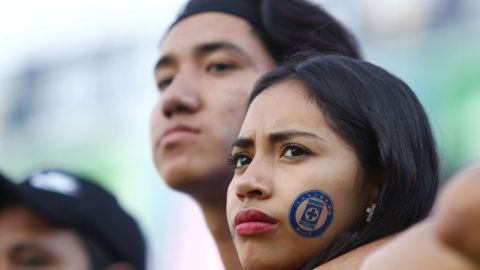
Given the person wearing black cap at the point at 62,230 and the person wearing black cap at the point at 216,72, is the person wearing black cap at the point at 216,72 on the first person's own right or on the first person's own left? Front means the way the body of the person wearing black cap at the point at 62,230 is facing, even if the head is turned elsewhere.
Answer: on the first person's own left

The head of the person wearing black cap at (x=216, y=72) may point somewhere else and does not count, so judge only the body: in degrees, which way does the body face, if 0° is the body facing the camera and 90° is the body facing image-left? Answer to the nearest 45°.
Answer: approximately 45°

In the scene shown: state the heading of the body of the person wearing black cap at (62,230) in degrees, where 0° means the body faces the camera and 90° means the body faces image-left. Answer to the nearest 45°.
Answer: approximately 45°
